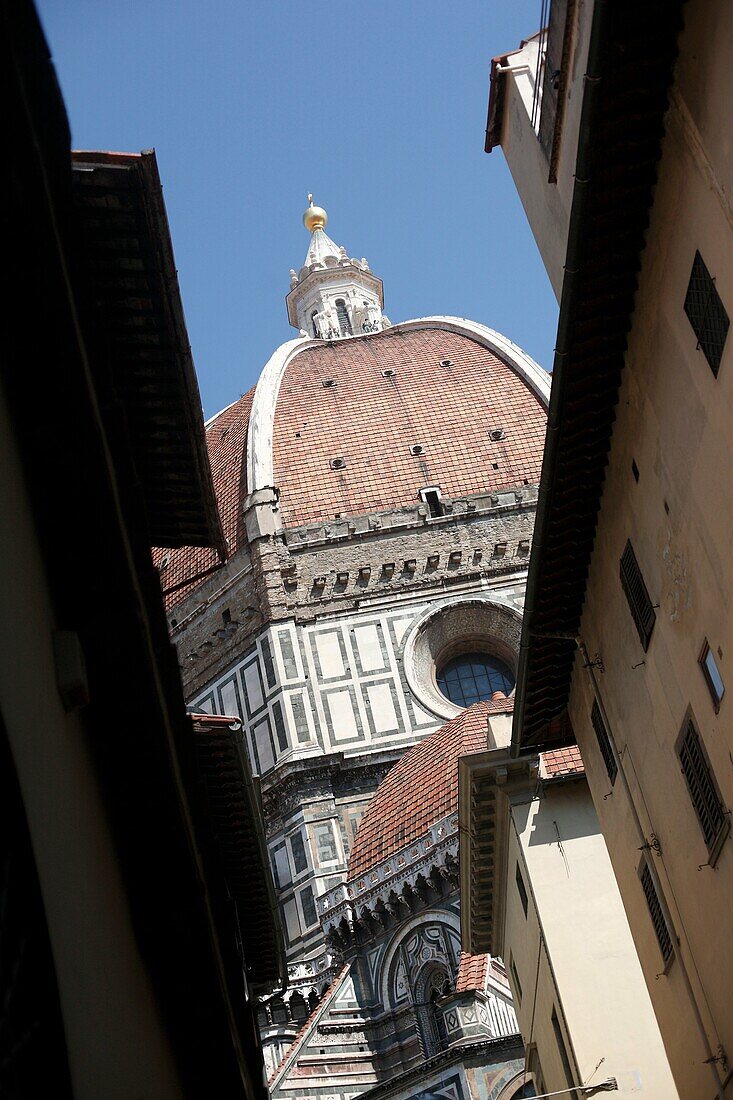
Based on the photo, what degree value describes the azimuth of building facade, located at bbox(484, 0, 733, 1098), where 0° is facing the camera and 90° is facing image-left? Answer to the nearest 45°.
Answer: approximately 90°
